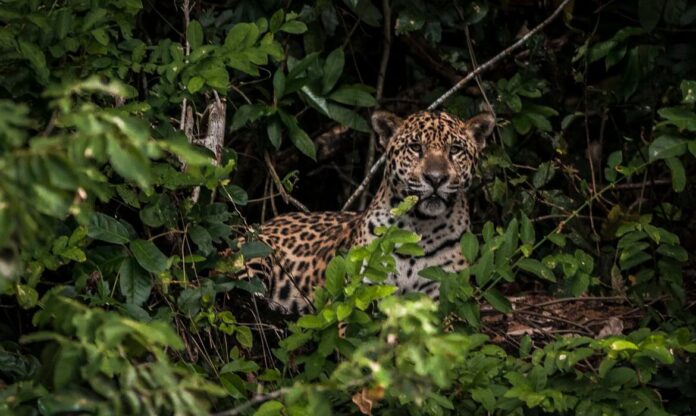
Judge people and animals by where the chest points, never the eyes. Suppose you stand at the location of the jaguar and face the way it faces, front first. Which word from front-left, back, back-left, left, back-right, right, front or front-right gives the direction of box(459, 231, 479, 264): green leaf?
front-right

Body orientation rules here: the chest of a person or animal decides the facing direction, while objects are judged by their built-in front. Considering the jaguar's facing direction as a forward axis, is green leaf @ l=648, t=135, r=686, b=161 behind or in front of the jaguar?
in front

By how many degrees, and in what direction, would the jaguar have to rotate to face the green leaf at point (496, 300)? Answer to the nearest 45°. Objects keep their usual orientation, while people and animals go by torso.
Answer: approximately 45° to its right

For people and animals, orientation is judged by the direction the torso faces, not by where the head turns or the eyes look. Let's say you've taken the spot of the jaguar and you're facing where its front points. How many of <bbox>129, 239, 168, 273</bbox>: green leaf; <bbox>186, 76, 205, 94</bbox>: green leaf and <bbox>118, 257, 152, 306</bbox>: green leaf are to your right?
3

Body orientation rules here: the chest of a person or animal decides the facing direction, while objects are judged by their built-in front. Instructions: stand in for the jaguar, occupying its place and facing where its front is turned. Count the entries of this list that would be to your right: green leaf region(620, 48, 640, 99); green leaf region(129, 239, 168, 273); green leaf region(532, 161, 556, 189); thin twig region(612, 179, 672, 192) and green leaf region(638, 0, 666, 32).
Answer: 1

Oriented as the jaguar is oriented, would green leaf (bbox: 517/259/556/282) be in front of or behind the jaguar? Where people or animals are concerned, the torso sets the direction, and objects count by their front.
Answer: in front

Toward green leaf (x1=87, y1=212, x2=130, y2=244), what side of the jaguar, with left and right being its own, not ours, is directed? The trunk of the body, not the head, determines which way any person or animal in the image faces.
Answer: right

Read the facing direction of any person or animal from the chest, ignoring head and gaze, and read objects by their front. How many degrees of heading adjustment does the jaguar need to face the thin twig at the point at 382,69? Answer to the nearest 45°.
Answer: approximately 135° to its left

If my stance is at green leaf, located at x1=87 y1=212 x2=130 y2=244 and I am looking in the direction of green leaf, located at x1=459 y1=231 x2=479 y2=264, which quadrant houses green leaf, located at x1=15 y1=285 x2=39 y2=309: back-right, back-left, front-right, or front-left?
back-right
